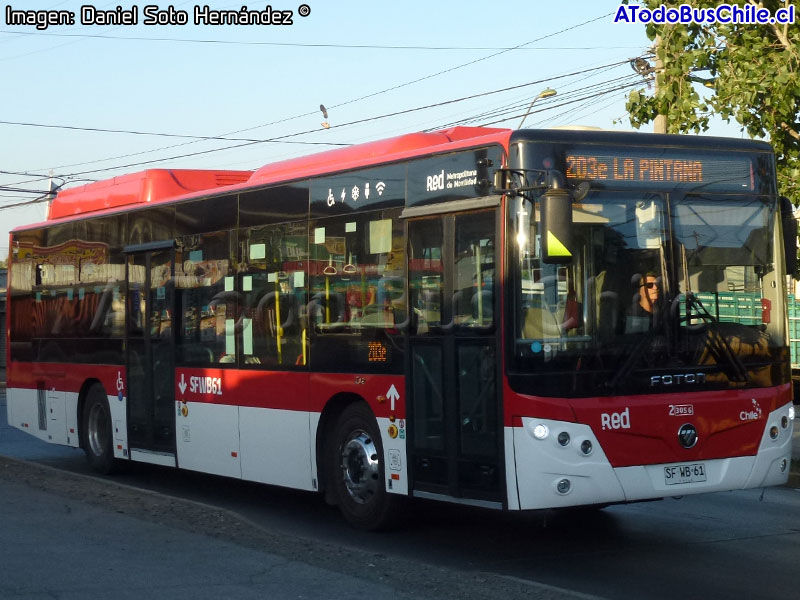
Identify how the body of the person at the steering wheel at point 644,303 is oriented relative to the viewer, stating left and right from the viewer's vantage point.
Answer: facing the viewer and to the right of the viewer

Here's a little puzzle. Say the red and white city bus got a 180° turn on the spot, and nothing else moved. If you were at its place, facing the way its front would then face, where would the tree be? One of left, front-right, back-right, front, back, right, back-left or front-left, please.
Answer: right

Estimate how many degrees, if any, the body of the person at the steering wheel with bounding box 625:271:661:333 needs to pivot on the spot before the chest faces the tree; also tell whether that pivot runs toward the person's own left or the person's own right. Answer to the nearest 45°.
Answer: approximately 135° to the person's own left
